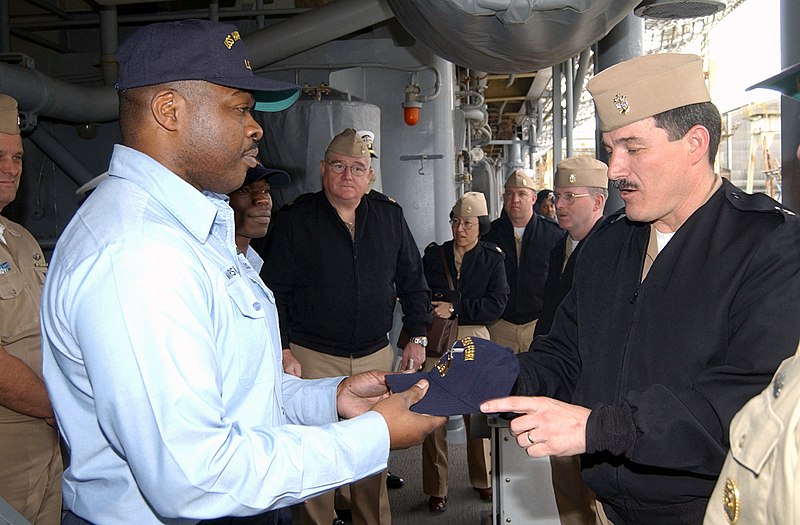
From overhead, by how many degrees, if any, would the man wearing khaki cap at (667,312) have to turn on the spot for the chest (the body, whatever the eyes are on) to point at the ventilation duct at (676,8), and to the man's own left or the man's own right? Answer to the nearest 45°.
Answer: approximately 135° to the man's own right

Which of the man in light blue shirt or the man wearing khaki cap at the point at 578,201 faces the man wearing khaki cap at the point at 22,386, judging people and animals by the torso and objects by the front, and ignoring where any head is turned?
the man wearing khaki cap at the point at 578,201

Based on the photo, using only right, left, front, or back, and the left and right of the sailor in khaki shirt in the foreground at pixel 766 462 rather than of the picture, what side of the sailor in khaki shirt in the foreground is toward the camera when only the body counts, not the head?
left

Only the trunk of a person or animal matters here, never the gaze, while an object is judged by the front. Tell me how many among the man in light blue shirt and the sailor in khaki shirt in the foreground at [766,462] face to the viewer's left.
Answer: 1

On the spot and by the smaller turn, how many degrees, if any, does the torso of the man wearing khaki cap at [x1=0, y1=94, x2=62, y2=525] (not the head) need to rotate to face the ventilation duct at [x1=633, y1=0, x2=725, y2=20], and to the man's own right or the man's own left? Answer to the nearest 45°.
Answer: approximately 45° to the man's own left

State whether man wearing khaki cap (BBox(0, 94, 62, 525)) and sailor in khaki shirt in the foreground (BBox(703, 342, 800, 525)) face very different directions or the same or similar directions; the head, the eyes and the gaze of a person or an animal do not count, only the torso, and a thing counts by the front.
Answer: very different directions

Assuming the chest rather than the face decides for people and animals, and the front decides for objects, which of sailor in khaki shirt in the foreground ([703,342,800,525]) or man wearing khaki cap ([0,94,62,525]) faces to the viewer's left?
the sailor in khaki shirt in the foreground

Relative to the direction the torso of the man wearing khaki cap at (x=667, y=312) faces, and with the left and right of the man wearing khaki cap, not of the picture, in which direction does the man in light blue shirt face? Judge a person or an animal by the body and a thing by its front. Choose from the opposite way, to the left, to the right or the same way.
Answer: the opposite way

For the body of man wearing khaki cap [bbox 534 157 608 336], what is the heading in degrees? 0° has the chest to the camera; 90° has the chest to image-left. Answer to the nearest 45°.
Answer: approximately 45°

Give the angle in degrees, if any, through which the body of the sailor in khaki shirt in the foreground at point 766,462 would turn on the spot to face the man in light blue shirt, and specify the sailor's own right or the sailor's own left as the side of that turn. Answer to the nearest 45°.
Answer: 0° — they already face them
